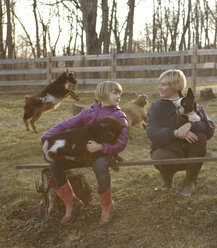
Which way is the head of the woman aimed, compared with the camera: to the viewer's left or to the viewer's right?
to the viewer's left

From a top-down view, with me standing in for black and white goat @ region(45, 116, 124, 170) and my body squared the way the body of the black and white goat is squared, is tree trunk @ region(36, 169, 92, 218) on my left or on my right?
on my left
